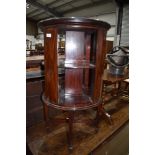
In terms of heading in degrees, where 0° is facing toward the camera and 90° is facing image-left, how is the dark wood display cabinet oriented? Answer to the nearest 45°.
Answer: approximately 0°
